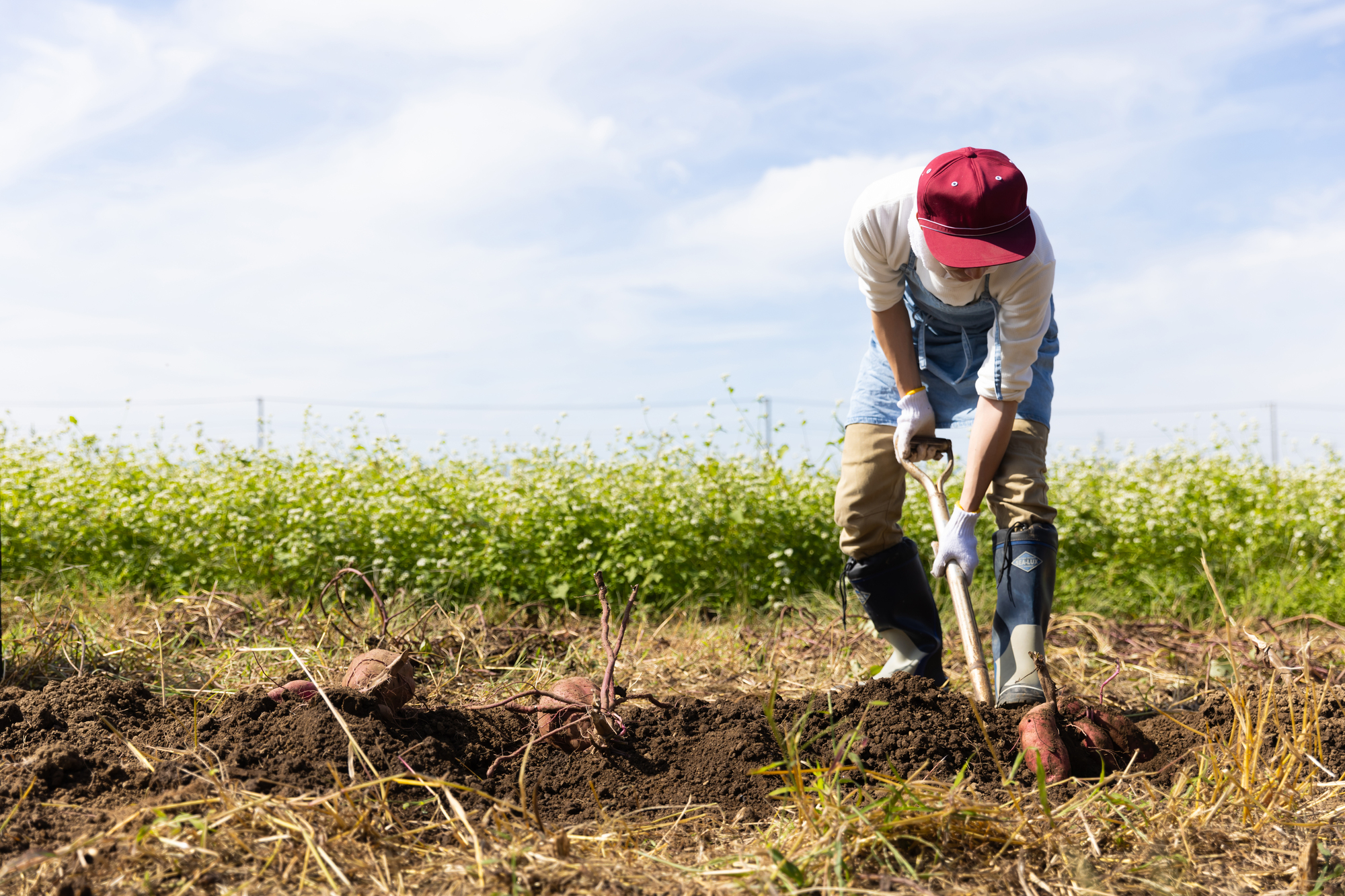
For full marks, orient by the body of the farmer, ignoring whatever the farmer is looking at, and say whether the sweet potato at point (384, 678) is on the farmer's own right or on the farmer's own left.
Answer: on the farmer's own right

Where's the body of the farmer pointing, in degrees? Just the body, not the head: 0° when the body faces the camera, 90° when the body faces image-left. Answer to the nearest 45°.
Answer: approximately 0°

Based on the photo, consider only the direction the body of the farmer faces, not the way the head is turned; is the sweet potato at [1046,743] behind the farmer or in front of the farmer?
in front

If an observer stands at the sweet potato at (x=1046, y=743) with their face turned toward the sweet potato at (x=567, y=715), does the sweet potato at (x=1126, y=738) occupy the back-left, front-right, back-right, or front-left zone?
back-right

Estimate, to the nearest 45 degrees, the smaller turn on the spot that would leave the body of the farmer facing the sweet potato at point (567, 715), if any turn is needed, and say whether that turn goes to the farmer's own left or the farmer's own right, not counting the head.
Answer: approximately 45° to the farmer's own right

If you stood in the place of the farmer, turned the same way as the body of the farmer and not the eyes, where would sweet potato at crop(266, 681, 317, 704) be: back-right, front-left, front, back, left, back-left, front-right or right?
front-right
